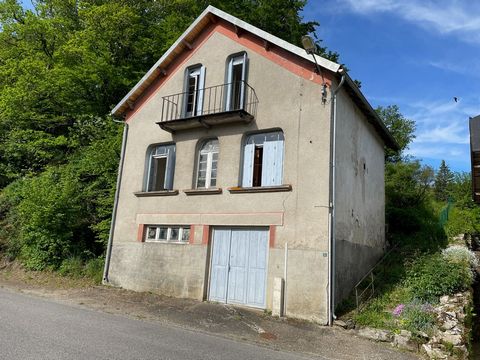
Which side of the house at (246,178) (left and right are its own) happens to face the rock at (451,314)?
left

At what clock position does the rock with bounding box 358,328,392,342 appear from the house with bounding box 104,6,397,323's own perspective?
The rock is roughly at 9 o'clock from the house.

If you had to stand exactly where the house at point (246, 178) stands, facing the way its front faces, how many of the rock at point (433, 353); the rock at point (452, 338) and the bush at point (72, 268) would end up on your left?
2

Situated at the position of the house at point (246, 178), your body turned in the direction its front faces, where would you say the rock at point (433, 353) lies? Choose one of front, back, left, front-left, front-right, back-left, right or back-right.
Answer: left

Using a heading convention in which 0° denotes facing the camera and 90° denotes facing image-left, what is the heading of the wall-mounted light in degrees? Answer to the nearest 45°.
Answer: approximately 45°

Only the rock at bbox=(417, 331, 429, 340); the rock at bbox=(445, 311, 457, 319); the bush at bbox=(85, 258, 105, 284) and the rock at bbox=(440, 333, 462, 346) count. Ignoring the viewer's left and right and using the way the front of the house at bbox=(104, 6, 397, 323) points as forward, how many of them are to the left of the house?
3

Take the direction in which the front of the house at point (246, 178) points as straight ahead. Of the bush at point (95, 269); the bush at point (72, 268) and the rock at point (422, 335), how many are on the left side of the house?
1

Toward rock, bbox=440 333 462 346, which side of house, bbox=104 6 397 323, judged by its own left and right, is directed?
left
